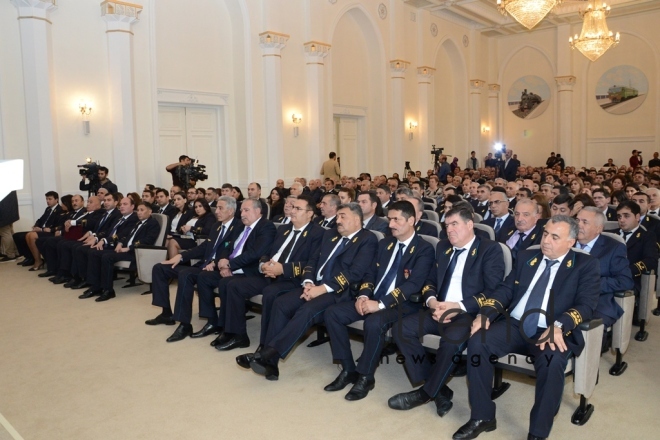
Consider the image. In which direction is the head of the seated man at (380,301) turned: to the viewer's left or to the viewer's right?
to the viewer's left

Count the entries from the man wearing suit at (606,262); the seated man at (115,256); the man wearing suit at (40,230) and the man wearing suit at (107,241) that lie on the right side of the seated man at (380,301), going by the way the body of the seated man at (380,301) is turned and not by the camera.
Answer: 3

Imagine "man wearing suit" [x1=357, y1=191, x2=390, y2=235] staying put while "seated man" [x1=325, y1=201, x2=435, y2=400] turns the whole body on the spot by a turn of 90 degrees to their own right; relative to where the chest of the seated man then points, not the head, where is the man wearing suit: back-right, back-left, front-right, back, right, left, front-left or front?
front-right

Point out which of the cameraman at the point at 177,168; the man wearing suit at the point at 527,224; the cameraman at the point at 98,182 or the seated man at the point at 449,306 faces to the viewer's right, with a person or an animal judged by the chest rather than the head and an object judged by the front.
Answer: the cameraman at the point at 177,168

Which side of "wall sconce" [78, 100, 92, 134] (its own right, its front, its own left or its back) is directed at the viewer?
front

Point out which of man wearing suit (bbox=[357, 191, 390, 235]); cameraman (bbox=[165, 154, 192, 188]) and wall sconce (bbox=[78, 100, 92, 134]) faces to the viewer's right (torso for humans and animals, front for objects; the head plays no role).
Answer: the cameraman

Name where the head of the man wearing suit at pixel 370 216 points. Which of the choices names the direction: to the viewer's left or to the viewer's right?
to the viewer's left

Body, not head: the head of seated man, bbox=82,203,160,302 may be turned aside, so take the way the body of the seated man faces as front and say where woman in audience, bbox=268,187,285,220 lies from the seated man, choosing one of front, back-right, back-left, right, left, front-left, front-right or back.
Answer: back

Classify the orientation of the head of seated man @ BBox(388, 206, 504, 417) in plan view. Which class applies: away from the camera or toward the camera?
toward the camera

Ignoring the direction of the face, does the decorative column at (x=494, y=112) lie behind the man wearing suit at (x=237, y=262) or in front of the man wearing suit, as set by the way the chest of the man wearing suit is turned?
behind

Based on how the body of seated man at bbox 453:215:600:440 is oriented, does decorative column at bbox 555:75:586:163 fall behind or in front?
behind

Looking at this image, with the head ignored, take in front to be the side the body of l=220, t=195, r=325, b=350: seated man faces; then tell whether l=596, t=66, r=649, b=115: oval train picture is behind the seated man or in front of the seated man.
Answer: behind

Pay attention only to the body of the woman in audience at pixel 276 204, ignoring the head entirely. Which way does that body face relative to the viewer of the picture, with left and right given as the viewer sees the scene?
facing the viewer and to the left of the viewer

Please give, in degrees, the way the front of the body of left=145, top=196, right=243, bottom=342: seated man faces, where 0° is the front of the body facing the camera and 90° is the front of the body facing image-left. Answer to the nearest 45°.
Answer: approximately 45°

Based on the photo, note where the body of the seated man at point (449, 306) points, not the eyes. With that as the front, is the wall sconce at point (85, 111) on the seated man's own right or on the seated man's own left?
on the seated man's own right

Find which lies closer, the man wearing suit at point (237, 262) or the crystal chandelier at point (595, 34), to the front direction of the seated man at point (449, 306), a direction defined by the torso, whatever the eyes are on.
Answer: the man wearing suit
